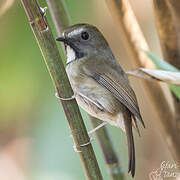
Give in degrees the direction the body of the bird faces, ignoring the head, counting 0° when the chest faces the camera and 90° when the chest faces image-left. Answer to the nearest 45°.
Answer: approximately 90°
